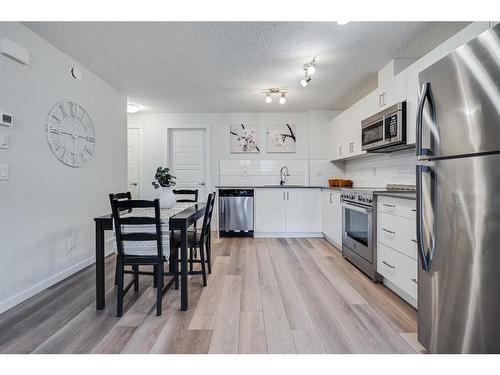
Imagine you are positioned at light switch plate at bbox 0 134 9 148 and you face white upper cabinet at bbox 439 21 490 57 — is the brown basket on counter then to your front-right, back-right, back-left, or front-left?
front-left

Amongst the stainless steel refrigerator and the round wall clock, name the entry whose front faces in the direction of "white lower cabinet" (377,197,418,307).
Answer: the round wall clock

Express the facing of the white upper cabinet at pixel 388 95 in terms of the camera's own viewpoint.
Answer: facing the viewer and to the left of the viewer

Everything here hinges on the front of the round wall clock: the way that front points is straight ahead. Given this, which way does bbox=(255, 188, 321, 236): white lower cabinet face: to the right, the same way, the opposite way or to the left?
to the right

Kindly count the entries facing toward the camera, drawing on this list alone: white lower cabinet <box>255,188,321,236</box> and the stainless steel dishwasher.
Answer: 2

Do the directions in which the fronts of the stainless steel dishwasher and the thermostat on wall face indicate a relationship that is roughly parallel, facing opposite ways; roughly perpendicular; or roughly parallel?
roughly perpendicular

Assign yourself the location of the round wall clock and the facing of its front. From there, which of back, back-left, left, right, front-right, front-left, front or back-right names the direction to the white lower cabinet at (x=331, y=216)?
front-left

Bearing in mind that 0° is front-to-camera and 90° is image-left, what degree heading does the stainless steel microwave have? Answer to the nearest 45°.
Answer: approximately 45°

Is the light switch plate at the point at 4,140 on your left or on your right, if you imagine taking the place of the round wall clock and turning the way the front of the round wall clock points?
on your right

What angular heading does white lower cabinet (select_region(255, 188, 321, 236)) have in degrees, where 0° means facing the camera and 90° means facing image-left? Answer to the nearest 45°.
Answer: approximately 0°

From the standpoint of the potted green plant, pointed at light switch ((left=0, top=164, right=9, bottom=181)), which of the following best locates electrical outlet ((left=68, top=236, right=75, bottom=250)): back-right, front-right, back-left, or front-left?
front-right

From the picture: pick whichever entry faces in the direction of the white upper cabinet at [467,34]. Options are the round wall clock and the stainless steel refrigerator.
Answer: the round wall clock

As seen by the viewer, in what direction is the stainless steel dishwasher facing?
toward the camera

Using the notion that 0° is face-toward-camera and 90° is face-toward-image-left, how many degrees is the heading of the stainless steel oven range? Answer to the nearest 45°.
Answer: approximately 45°

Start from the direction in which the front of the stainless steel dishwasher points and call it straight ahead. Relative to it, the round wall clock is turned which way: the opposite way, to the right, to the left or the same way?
to the left
